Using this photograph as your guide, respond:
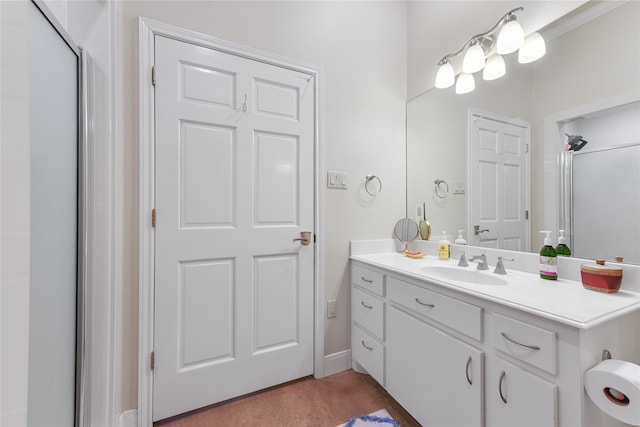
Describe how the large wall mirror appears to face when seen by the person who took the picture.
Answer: facing the viewer and to the left of the viewer

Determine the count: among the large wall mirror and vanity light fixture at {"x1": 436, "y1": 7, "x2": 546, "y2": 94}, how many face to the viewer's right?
0

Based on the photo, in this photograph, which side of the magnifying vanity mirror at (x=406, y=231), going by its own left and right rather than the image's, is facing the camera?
front

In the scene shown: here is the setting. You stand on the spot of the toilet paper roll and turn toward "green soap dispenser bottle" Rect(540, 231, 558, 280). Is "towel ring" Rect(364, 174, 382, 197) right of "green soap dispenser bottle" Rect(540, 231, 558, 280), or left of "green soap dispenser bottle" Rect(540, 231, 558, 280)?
left

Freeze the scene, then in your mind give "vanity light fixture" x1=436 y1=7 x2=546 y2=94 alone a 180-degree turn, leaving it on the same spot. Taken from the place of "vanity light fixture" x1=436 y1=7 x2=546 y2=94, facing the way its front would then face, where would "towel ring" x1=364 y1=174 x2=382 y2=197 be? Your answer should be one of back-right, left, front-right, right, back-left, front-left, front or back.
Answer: back-left

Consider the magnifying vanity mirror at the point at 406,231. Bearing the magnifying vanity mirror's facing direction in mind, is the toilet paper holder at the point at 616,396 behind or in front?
in front

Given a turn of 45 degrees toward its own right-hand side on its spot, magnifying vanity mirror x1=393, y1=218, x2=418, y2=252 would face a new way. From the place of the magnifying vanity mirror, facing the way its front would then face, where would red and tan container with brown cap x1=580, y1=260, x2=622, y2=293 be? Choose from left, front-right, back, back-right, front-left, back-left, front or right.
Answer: left

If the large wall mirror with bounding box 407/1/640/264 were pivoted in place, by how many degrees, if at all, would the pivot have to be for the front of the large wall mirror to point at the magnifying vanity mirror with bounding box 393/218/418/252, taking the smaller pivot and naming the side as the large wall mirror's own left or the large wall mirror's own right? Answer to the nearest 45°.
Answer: approximately 45° to the large wall mirror's own right

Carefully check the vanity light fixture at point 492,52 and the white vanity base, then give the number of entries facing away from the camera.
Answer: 0

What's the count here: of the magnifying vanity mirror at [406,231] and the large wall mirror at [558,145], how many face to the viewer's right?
0

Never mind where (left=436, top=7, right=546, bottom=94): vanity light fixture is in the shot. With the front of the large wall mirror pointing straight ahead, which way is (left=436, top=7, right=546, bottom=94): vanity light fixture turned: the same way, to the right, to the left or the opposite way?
the same way

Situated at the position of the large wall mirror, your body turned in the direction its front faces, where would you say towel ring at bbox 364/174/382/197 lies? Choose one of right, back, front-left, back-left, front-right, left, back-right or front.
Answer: front-right

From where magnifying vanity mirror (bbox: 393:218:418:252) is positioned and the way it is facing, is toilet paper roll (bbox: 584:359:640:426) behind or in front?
in front
